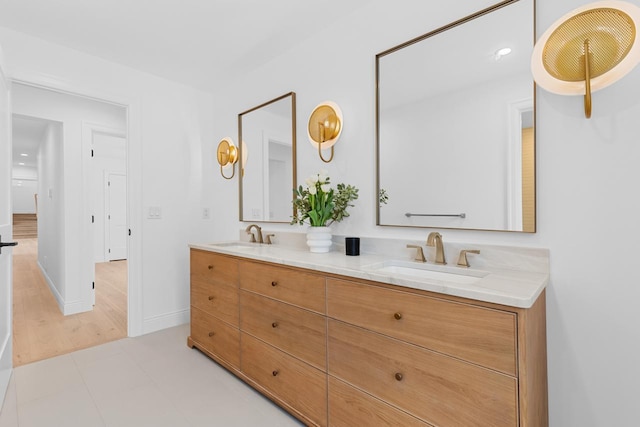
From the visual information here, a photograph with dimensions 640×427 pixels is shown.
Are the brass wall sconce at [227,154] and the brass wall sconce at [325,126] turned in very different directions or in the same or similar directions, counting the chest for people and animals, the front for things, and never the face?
same or similar directions

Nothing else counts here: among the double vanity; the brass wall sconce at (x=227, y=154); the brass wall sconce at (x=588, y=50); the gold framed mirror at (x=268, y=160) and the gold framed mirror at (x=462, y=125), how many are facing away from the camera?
0

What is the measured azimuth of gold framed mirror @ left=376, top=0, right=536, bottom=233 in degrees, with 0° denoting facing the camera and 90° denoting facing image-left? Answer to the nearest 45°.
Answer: approximately 45°

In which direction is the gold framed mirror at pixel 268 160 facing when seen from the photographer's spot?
facing the viewer and to the left of the viewer

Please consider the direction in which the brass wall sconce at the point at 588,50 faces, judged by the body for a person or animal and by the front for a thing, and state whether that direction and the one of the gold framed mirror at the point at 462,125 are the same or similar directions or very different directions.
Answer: same or similar directions

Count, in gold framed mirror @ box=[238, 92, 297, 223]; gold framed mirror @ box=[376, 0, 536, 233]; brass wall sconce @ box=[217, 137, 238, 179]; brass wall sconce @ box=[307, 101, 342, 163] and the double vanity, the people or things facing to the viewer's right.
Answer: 0

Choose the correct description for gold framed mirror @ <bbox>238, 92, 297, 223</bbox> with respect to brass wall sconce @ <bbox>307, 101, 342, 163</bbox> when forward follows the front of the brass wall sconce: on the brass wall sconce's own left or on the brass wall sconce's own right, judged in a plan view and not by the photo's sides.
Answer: on the brass wall sconce's own right

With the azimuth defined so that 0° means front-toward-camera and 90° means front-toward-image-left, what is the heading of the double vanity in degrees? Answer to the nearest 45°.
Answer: approximately 45°

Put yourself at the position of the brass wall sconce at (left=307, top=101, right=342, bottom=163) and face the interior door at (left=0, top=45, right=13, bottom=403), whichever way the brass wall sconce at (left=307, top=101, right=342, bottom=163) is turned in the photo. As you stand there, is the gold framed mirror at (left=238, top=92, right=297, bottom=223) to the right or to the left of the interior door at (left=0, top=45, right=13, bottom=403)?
right

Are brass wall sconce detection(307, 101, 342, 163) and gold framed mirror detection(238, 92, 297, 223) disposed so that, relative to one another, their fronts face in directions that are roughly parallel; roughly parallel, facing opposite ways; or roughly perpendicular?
roughly parallel

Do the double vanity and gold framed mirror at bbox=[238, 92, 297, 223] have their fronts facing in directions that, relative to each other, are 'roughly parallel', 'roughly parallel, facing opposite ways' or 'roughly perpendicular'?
roughly parallel

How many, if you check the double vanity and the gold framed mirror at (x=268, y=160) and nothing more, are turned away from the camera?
0
